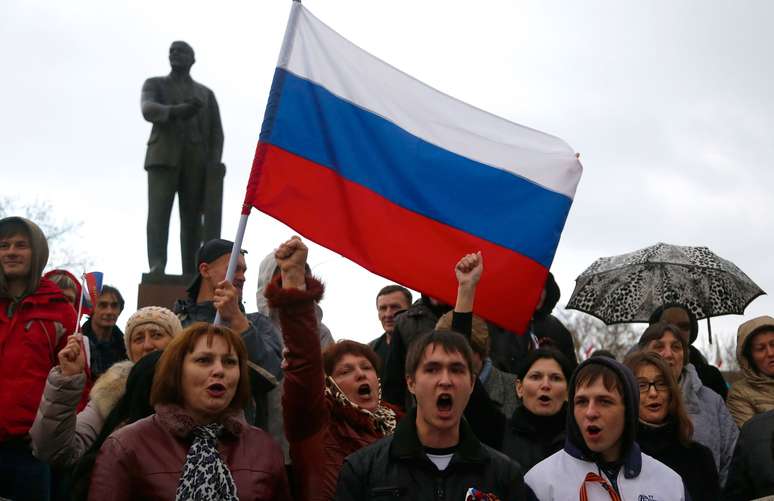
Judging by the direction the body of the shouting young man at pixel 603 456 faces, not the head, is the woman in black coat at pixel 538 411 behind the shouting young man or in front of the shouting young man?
behind

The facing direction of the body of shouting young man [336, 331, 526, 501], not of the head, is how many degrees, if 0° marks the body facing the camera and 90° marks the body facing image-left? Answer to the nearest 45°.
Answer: approximately 0°

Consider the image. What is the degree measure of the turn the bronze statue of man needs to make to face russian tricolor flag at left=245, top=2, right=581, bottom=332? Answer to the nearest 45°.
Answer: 0° — it already faces it

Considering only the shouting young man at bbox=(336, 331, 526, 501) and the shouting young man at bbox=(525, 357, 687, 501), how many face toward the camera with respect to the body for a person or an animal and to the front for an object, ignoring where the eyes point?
2

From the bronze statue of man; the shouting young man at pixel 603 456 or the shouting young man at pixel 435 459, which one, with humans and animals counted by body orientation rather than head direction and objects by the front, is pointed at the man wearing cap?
the bronze statue of man

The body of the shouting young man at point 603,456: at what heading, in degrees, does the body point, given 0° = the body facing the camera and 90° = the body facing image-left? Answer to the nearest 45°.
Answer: approximately 0°

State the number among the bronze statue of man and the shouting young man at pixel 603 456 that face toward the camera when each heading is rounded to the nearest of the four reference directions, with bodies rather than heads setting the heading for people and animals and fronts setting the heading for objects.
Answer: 2

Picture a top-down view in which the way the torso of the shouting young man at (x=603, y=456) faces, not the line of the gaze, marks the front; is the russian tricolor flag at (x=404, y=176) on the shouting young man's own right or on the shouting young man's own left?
on the shouting young man's own right

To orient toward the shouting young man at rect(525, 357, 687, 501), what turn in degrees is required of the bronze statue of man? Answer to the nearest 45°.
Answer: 0° — it already faces them

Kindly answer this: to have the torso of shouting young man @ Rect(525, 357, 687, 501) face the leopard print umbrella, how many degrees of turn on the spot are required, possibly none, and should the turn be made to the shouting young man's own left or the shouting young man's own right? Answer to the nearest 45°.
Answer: approximately 180°

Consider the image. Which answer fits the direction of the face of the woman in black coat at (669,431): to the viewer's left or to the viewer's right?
to the viewer's left
